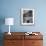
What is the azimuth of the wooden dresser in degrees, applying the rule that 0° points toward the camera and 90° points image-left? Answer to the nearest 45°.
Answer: approximately 0°

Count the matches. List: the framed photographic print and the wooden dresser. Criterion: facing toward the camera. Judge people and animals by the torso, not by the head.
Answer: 2
